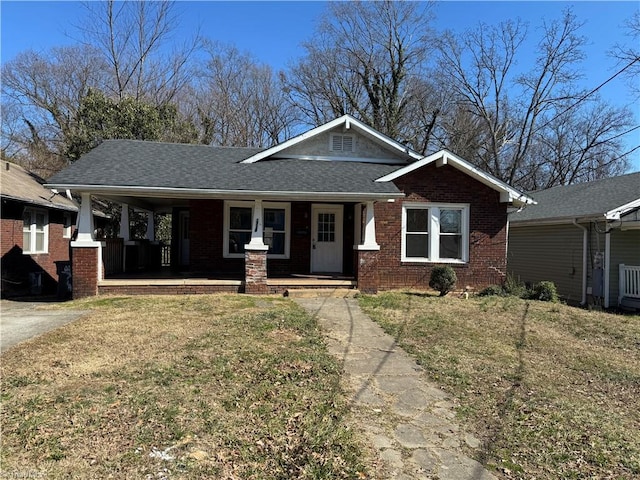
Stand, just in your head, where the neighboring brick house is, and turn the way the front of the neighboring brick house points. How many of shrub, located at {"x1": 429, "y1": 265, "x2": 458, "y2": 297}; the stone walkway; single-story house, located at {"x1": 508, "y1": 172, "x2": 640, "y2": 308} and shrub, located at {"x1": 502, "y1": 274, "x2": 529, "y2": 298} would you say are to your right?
0

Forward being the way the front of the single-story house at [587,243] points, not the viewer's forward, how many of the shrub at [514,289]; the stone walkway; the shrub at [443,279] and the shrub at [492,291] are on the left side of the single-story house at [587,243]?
0

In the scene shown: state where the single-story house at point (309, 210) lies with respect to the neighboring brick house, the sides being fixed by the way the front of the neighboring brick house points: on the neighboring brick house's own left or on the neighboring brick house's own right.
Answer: on the neighboring brick house's own left

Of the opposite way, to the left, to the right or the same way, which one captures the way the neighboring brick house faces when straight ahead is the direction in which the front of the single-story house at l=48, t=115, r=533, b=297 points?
the same way

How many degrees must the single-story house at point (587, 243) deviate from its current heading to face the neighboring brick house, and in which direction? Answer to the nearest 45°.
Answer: approximately 90° to its right

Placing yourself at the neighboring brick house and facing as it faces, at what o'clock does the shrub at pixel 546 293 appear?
The shrub is roughly at 9 o'clock from the neighboring brick house.

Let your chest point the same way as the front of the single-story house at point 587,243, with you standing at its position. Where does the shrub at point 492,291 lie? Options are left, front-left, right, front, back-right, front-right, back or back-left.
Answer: right

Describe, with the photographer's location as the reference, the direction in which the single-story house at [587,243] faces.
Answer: facing the viewer and to the right of the viewer

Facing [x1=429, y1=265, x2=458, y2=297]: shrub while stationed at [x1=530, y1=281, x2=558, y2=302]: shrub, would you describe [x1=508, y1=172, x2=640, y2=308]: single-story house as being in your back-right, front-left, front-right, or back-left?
back-right

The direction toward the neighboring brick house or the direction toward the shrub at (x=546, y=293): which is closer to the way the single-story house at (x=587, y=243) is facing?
the shrub

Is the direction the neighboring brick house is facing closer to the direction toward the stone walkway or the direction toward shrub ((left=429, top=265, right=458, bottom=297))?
the stone walkway

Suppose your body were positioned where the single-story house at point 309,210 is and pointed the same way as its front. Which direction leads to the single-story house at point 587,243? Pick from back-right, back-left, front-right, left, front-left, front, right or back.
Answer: left

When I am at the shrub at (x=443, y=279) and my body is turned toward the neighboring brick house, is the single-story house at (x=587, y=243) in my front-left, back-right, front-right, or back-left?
back-right

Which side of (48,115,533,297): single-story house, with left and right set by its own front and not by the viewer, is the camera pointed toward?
front

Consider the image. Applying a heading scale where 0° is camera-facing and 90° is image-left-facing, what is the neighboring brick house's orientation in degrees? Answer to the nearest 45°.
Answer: approximately 45°

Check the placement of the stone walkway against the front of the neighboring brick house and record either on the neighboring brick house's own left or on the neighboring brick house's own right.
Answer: on the neighboring brick house's own left

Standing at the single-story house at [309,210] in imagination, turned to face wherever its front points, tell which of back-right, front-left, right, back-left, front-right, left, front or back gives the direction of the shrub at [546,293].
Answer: left

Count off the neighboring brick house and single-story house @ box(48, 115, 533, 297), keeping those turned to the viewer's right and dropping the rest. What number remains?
0

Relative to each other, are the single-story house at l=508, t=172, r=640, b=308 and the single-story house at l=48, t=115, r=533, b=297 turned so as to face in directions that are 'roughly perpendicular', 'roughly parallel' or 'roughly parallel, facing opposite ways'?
roughly parallel

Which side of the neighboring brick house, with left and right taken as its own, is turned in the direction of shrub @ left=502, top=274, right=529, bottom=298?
left

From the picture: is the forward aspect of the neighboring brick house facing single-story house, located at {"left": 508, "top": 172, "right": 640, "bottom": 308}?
no
